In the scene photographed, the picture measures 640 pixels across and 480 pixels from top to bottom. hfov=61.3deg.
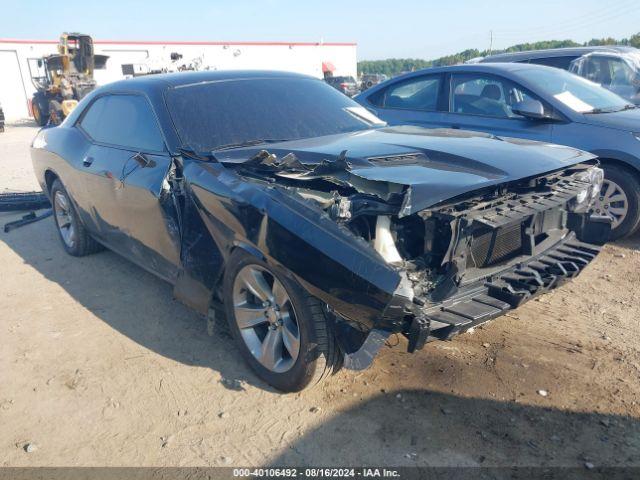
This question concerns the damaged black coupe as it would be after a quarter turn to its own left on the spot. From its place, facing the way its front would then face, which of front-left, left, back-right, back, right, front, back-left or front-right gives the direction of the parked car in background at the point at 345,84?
front-left

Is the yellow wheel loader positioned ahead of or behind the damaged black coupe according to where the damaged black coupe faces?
behind

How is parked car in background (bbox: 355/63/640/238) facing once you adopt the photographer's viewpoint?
facing the viewer and to the right of the viewer

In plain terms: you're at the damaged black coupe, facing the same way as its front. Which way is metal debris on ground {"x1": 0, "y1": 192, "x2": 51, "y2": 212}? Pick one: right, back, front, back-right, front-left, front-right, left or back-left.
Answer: back

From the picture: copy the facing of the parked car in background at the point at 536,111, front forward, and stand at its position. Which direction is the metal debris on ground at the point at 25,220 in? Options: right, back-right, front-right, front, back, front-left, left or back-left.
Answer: back-right

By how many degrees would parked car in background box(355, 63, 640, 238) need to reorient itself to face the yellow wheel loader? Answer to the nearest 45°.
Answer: approximately 180°

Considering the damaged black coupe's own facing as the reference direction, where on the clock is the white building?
The white building is roughly at 7 o'clock from the damaged black coupe.

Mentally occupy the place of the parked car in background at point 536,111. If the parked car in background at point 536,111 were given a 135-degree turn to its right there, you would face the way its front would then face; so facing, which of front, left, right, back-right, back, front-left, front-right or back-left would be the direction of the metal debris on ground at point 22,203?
front

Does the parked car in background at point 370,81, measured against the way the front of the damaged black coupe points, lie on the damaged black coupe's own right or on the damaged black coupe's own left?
on the damaged black coupe's own left

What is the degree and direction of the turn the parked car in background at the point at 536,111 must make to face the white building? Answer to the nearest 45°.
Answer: approximately 180°

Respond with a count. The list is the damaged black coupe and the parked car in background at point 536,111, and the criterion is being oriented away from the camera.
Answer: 0

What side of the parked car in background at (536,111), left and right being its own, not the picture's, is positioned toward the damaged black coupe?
right
